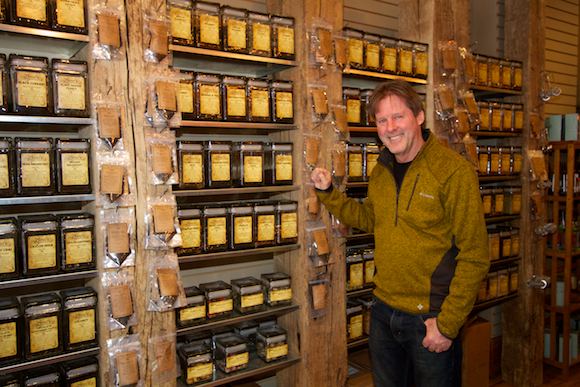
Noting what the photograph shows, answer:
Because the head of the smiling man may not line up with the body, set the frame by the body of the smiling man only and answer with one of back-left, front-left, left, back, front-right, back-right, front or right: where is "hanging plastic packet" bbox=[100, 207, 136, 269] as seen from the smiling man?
front-right

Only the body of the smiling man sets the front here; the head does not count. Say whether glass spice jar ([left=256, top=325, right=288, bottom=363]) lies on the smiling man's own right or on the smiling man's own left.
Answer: on the smiling man's own right

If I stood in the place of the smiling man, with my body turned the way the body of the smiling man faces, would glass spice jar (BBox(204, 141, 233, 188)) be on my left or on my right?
on my right

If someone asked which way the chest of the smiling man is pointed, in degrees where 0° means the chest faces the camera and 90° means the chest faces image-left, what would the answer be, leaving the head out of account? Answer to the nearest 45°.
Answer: approximately 45°

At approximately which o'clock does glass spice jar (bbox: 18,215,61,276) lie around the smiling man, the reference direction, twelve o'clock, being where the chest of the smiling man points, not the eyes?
The glass spice jar is roughly at 1 o'clock from the smiling man.

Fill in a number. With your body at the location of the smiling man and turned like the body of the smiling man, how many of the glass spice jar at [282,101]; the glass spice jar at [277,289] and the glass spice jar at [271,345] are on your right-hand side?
3

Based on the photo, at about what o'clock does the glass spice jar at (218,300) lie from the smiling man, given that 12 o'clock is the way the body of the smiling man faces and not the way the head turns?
The glass spice jar is roughly at 2 o'clock from the smiling man.

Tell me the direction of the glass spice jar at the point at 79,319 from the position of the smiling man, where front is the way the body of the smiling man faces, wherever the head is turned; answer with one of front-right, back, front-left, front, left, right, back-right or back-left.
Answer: front-right

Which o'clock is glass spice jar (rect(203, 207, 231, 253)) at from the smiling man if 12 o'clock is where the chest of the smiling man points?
The glass spice jar is roughly at 2 o'clock from the smiling man.

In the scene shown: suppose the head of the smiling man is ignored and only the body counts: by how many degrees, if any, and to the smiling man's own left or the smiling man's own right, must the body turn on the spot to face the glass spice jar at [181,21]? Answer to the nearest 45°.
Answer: approximately 45° to the smiling man's own right

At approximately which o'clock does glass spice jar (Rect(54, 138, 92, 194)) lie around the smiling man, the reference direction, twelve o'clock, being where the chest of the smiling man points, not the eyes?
The glass spice jar is roughly at 1 o'clock from the smiling man.
